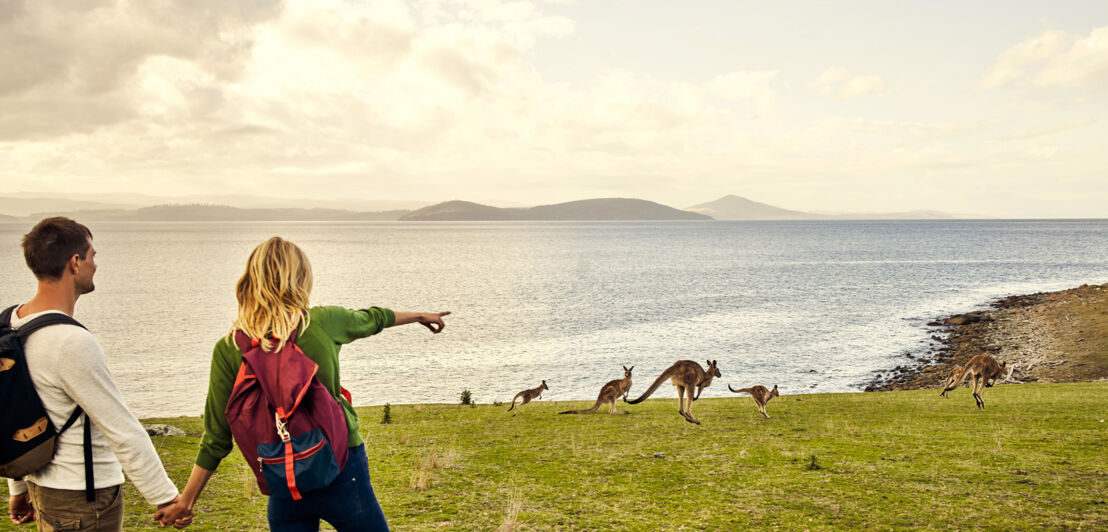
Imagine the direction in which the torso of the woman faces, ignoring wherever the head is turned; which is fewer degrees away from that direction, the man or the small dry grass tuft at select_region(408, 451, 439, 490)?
the small dry grass tuft

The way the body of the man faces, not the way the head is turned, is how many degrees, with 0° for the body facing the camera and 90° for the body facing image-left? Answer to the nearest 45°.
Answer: approximately 225°

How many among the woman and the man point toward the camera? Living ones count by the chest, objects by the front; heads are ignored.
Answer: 0

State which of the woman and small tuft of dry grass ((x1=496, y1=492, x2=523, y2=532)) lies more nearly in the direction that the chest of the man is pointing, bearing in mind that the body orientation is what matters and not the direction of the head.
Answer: the small tuft of dry grass

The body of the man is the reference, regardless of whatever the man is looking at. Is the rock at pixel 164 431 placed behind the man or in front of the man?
in front

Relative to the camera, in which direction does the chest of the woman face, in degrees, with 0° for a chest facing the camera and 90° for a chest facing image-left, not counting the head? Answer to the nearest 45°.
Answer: approximately 180°

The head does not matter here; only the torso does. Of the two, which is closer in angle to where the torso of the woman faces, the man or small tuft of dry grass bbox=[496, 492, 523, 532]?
the small tuft of dry grass

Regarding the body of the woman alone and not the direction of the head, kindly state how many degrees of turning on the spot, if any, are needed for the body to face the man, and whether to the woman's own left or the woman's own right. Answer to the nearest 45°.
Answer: approximately 90° to the woman's own left
